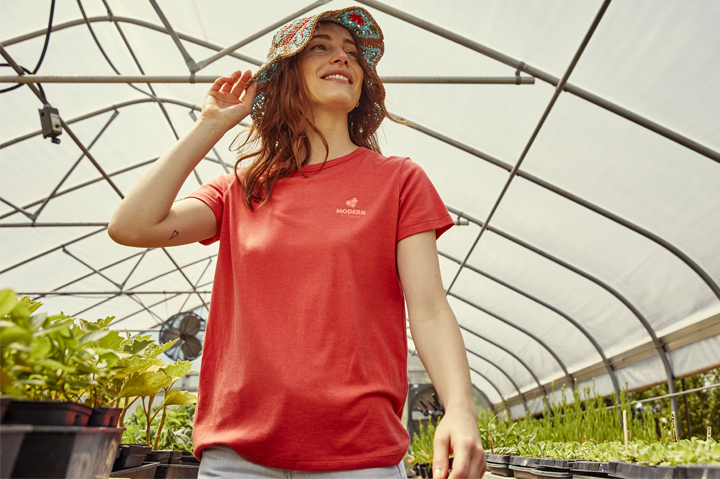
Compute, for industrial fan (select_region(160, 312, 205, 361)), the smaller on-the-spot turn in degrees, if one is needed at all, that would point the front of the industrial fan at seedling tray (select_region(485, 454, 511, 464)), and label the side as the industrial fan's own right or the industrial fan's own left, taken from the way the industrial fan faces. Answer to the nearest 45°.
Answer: approximately 45° to the industrial fan's own left

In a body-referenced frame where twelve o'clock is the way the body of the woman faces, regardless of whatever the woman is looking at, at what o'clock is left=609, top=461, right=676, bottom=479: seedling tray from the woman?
The seedling tray is roughly at 8 o'clock from the woman.

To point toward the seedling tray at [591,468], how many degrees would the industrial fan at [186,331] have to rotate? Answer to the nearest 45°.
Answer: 0° — it already faces it

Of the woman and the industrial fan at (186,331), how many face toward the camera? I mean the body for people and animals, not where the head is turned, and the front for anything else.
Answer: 2

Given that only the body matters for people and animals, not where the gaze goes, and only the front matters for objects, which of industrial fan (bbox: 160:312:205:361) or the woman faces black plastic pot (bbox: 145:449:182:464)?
the industrial fan

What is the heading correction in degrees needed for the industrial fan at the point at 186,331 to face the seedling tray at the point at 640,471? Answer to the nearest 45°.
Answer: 0° — it already faces it

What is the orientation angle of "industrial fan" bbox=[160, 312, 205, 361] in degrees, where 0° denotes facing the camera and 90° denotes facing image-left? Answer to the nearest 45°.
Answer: approximately 0°

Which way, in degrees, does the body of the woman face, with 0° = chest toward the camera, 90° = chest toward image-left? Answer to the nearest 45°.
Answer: approximately 0°

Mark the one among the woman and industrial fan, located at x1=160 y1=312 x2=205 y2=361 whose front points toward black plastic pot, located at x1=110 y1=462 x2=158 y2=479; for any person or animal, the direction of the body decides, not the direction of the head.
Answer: the industrial fan

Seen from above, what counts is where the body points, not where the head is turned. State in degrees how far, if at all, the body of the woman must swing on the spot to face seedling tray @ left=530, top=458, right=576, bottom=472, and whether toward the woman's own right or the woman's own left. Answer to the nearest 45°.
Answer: approximately 135° to the woman's own left
